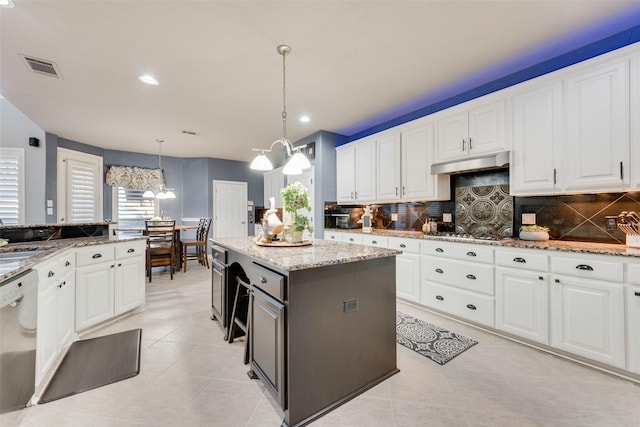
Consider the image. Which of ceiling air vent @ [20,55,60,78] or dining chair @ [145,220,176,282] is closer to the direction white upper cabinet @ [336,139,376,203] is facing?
the ceiling air vent

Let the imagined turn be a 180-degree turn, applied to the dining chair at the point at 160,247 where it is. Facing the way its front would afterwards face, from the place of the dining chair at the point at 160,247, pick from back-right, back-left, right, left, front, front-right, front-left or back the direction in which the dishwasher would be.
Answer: front

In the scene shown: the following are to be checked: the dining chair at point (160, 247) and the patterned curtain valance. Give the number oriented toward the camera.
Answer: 1

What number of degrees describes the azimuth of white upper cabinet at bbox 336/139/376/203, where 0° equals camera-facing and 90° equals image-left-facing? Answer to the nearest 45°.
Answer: approximately 45°

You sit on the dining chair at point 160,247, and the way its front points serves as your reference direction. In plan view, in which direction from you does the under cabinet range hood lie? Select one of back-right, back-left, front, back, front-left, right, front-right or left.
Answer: back-right

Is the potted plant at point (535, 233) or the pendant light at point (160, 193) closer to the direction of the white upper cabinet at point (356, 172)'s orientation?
the pendant light

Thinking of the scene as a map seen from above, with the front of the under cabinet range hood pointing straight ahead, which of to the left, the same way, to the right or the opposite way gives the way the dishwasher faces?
the opposite way

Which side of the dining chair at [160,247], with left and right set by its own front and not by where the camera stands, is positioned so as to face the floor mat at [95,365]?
back

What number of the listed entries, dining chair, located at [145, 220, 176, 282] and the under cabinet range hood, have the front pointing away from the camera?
1

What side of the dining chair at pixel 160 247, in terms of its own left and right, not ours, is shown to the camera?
back

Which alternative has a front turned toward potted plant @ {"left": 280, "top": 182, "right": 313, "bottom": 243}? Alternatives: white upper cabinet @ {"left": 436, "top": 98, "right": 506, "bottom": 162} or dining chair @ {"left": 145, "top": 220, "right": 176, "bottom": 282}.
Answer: the white upper cabinet
